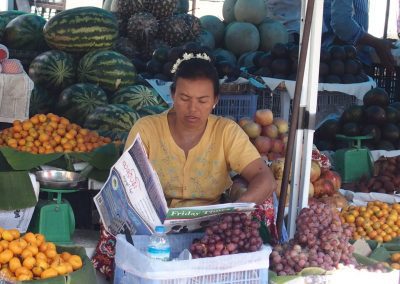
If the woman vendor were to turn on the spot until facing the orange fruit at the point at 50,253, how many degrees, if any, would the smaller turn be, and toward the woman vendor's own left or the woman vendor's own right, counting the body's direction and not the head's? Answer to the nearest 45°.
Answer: approximately 45° to the woman vendor's own right

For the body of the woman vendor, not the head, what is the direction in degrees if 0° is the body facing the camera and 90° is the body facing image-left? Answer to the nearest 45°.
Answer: approximately 0°

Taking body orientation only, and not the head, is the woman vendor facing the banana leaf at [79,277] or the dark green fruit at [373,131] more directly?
the banana leaf

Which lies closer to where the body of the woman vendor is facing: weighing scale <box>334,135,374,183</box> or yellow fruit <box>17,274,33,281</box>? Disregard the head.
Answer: the yellow fruit

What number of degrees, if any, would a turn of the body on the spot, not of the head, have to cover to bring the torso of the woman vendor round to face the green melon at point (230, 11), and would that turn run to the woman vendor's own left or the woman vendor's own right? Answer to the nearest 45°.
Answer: approximately 180°

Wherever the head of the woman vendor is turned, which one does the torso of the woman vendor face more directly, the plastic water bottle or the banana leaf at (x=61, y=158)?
the plastic water bottle

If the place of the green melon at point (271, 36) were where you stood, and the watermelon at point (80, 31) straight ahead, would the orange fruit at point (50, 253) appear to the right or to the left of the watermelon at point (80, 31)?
left
